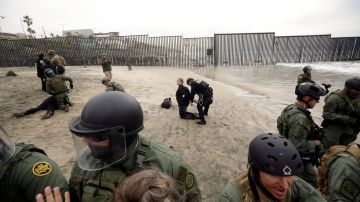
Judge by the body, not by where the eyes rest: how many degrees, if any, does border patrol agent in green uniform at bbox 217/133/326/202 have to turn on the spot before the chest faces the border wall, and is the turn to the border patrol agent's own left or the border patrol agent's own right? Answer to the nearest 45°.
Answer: approximately 180°

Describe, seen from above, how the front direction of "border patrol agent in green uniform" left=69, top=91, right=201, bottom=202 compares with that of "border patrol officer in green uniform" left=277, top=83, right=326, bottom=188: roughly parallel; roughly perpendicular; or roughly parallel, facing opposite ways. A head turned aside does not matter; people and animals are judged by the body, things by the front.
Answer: roughly perpendicular

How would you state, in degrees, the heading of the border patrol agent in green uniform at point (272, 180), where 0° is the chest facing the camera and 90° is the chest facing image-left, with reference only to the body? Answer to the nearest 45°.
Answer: approximately 315°

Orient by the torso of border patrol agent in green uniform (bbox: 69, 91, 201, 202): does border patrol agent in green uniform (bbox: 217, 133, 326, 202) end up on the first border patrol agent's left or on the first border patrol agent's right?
on the first border patrol agent's left

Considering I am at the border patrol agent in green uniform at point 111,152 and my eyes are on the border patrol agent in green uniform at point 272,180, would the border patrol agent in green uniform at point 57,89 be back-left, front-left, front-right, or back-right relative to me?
back-left

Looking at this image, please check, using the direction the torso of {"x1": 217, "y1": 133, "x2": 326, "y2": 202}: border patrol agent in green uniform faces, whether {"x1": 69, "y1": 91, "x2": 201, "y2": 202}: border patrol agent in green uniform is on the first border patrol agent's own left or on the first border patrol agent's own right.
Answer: on the first border patrol agent's own right

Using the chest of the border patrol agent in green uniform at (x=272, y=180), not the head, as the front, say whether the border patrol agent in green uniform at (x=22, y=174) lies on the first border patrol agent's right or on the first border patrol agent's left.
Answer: on the first border patrol agent's right

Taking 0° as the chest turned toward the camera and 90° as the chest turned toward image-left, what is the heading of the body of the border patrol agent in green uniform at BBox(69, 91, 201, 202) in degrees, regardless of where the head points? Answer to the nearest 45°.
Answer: approximately 45°
